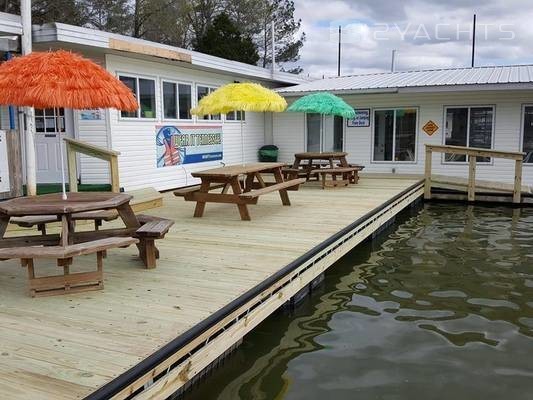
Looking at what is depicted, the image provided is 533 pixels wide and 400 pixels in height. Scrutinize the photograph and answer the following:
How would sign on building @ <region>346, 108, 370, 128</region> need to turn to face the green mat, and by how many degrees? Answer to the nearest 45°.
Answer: approximately 45° to its right

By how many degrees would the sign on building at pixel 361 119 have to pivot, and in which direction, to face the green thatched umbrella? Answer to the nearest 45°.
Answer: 0° — it already faces it

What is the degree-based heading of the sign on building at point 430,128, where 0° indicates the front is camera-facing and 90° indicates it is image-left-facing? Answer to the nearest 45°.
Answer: approximately 0°

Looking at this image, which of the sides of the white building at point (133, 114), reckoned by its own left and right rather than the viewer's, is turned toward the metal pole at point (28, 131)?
right

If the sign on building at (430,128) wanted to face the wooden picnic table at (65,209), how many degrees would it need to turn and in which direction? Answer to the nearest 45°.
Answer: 0° — it already faces it

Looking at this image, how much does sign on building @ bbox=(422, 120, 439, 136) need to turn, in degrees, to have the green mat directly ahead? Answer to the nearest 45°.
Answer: approximately 45° to its right

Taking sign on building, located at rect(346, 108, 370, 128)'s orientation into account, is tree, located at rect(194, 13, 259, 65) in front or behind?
behind

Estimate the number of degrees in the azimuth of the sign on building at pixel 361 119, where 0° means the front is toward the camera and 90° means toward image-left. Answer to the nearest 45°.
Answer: approximately 0°

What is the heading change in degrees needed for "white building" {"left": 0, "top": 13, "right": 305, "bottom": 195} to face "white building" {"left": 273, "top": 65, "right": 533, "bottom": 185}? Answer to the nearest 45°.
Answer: approximately 45° to its left

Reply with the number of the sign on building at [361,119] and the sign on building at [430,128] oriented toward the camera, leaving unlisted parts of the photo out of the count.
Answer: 2

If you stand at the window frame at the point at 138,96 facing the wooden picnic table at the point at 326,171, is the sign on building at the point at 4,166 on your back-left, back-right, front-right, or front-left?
back-right

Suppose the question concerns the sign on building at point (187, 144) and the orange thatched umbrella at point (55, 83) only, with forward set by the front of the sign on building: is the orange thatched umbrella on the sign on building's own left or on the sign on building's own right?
on the sign on building's own right

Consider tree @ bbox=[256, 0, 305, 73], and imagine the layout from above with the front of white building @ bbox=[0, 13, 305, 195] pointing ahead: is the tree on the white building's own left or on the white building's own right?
on the white building's own left
